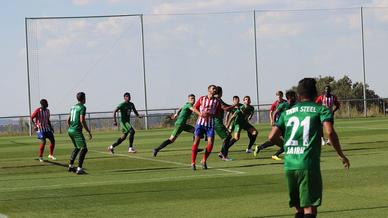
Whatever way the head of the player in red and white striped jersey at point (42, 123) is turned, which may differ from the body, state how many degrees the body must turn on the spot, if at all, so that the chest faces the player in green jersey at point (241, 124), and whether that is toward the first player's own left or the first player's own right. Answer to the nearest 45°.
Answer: approximately 45° to the first player's own left

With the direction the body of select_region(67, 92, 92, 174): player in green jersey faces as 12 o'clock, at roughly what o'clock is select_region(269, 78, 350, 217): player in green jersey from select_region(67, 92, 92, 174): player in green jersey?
select_region(269, 78, 350, 217): player in green jersey is roughly at 4 o'clock from select_region(67, 92, 92, 174): player in green jersey.

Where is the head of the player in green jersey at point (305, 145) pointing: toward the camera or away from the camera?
away from the camera

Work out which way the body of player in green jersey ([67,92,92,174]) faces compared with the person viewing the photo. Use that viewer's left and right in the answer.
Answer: facing away from the viewer and to the right of the viewer

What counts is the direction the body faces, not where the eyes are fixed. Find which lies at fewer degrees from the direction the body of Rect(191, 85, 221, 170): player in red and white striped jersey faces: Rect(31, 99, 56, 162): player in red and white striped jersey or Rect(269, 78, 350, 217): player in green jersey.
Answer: the player in green jersey
